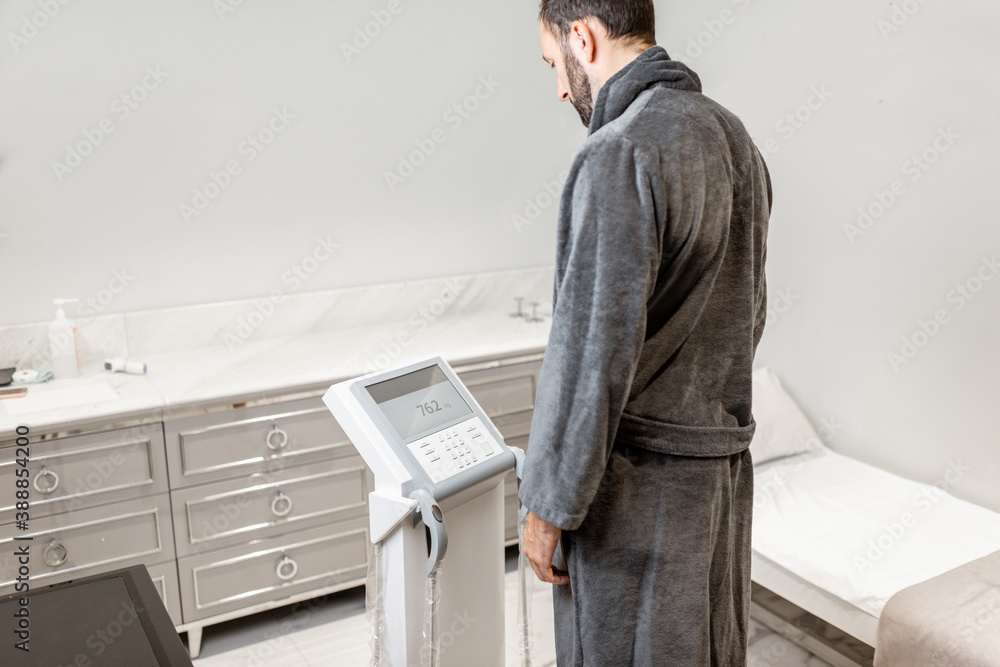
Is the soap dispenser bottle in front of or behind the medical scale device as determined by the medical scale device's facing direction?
behind

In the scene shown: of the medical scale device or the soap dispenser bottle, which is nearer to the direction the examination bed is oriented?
the medical scale device

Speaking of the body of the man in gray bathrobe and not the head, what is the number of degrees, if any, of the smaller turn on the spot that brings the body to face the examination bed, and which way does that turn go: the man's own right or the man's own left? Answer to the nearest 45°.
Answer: approximately 90° to the man's own right

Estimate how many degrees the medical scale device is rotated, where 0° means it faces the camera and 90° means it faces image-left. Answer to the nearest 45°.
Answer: approximately 315°

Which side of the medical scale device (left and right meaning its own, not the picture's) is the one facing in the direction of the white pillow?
left

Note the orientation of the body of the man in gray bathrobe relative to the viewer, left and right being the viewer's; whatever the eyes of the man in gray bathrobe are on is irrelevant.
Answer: facing away from the viewer and to the left of the viewer

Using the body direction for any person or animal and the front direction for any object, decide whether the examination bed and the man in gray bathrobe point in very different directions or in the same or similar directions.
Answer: very different directions

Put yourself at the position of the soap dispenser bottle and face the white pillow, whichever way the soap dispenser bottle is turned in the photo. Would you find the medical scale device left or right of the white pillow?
right

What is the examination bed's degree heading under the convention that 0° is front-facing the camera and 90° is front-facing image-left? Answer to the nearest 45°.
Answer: approximately 315°
